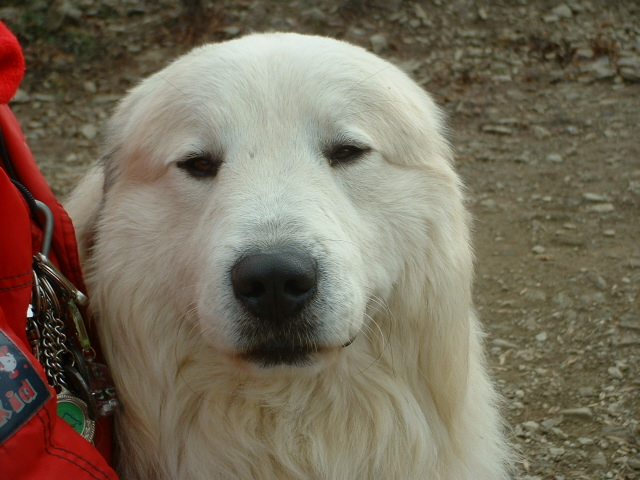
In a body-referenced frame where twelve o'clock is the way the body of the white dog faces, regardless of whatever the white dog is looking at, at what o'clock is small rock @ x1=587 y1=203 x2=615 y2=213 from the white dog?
The small rock is roughly at 7 o'clock from the white dog.

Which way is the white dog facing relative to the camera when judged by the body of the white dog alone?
toward the camera

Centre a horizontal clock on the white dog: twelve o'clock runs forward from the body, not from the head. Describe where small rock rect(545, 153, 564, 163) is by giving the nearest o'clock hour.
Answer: The small rock is roughly at 7 o'clock from the white dog.

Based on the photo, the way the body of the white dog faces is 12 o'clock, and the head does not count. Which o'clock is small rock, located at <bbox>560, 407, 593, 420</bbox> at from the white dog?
The small rock is roughly at 8 o'clock from the white dog.

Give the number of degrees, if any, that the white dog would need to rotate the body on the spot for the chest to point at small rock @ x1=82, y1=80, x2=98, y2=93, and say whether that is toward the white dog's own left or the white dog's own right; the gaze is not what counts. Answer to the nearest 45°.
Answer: approximately 180°

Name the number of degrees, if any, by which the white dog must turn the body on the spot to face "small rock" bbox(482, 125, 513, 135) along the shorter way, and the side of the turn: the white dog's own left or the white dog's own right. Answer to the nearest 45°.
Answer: approximately 180°

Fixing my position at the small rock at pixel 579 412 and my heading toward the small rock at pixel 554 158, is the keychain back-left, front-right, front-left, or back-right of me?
back-left

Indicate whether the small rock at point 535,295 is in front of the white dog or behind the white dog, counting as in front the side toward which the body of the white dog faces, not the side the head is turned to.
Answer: behind

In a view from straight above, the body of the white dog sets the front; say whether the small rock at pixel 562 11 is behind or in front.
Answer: behind

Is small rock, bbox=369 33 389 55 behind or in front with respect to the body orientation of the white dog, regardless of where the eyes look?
behind

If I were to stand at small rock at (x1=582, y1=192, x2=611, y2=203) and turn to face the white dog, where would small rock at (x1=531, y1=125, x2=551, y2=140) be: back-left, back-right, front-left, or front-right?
back-right

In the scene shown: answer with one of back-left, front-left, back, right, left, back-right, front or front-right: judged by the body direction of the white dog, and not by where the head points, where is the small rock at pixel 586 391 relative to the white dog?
back-left

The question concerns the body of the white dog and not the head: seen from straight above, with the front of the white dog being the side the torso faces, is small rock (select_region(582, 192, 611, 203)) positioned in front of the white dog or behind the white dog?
behind
